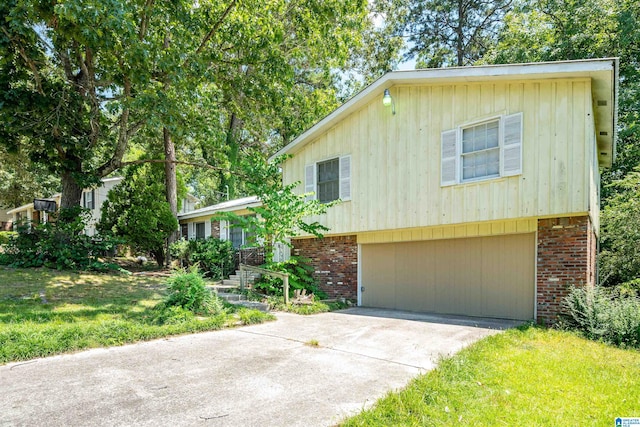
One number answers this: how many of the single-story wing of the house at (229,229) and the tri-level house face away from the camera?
0

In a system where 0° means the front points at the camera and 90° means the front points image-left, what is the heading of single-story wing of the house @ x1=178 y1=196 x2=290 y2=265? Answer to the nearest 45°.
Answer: approximately 45°

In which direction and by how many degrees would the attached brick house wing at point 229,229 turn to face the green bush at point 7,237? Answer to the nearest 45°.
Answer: approximately 45° to its right

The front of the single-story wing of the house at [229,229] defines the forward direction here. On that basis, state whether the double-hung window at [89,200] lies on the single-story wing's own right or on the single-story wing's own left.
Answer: on the single-story wing's own right

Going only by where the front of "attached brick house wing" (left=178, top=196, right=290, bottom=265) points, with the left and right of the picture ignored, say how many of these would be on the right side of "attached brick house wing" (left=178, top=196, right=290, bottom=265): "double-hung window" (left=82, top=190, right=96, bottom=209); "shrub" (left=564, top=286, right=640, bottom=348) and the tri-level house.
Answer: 1

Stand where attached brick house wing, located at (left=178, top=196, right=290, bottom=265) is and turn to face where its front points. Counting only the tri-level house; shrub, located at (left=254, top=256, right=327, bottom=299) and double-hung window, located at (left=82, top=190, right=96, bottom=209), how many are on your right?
1

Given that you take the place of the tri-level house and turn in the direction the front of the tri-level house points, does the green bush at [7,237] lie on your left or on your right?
on your right

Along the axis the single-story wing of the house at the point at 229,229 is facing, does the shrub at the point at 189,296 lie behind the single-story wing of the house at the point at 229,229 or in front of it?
in front

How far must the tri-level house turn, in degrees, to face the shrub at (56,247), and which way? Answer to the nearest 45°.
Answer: approximately 45° to its right
